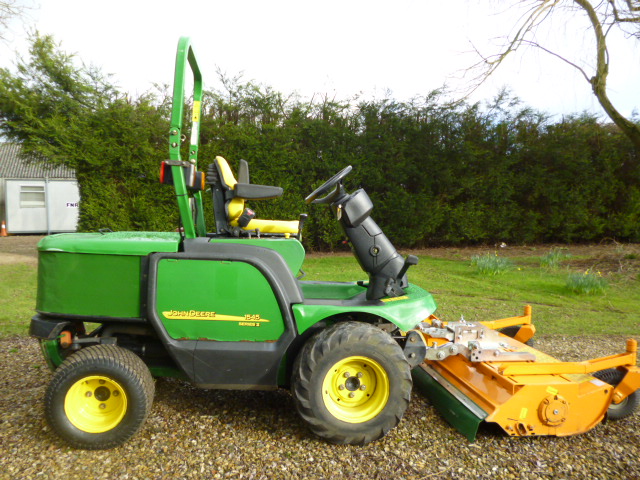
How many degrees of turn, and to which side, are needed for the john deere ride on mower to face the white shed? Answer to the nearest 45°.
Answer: approximately 135° to its left

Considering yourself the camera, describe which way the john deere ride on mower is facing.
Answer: facing to the right of the viewer
